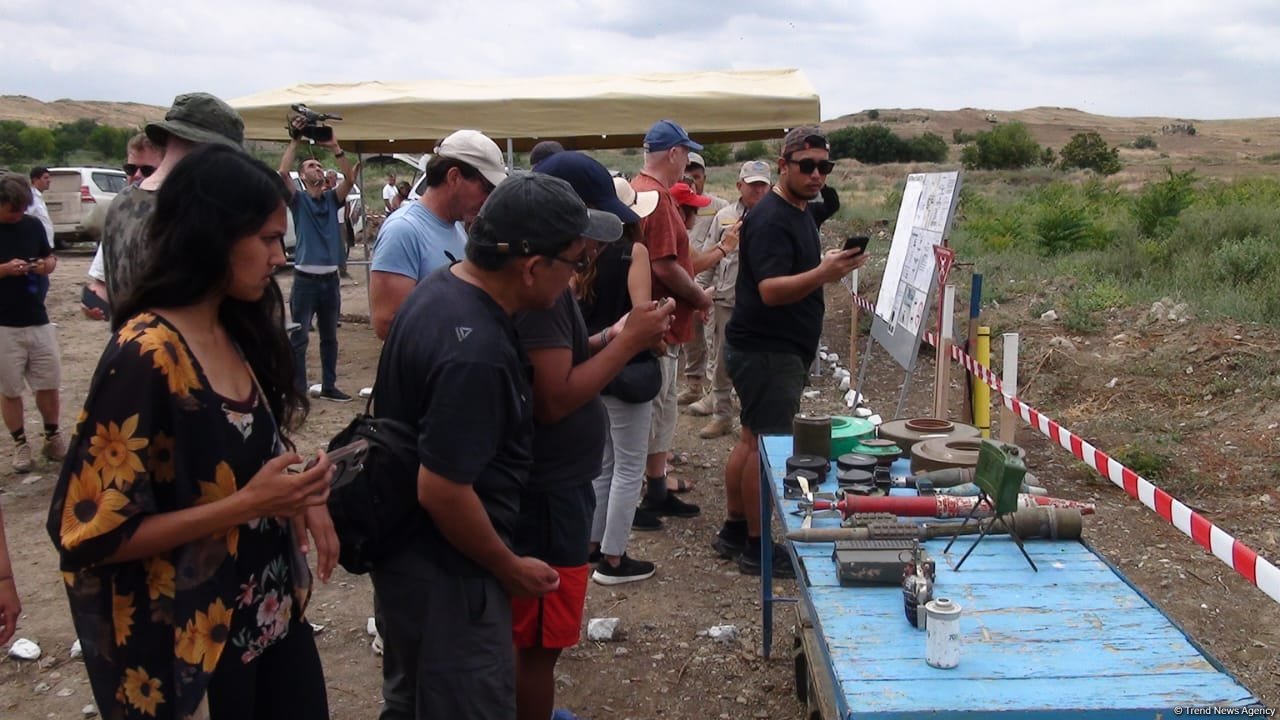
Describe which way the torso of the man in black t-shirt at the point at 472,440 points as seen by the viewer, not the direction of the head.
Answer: to the viewer's right

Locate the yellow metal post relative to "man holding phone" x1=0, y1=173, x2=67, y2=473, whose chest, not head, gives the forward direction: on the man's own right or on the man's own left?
on the man's own left

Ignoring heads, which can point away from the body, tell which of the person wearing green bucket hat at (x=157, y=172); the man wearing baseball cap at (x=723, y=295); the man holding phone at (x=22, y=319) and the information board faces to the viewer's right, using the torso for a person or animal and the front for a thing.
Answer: the person wearing green bucket hat at (x=157, y=172)

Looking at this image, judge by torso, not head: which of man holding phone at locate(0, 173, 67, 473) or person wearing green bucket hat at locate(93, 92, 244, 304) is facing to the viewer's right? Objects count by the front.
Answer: the person wearing green bucket hat

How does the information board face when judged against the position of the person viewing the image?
facing the viewer and to the left of the viewer

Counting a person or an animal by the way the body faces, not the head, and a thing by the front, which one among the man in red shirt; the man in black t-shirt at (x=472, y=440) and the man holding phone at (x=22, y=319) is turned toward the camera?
the man holding phone

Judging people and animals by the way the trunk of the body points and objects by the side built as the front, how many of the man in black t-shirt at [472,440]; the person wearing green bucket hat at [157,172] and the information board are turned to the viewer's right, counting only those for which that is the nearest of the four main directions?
2

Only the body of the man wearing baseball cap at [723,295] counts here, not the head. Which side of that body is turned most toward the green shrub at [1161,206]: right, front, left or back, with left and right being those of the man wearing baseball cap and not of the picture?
back

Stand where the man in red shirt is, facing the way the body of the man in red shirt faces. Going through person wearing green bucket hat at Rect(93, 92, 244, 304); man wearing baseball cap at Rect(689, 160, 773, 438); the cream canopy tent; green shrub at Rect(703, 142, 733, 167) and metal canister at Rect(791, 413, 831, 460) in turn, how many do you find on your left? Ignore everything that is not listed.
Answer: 3

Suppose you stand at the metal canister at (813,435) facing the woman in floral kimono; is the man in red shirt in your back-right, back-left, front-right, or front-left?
back-right

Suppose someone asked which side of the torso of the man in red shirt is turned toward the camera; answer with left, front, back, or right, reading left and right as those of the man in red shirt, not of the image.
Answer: right

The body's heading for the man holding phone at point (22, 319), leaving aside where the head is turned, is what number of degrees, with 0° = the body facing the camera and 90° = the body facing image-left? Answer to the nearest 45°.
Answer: approximately 0°

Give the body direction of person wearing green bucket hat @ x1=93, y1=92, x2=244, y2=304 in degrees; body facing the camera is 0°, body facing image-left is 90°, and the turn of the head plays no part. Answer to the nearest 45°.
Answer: approximately 270°

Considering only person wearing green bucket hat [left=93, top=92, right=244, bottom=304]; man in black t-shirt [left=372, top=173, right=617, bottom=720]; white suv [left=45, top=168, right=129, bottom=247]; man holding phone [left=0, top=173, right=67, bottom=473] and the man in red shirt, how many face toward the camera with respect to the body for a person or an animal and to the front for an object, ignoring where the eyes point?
1

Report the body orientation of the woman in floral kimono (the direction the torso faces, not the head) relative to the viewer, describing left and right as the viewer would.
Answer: facing the viewer and to the right of the viewer
